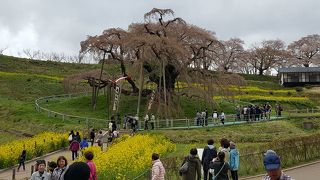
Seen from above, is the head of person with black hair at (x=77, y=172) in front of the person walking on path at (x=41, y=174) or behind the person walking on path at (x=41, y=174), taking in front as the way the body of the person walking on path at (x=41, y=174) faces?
in front

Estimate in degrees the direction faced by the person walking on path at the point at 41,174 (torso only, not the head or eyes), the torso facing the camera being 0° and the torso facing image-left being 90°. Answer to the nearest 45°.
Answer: approximately 0°

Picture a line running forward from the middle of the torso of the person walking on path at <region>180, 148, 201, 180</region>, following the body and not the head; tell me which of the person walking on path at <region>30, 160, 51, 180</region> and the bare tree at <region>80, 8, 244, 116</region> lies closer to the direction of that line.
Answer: the bare tree

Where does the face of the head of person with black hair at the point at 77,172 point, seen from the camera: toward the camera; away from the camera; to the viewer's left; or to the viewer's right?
away from the camera

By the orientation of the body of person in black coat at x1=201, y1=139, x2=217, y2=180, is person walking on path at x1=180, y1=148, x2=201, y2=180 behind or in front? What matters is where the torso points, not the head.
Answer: behind

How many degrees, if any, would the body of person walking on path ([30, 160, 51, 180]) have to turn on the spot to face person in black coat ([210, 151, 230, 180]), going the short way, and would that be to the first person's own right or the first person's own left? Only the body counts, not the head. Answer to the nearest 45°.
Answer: approximately 90° to the first person's own left

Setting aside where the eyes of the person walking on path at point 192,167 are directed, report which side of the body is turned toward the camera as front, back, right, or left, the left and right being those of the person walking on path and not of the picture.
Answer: back

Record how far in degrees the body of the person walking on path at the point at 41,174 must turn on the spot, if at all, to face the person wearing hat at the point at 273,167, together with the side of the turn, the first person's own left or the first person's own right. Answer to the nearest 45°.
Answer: approximately 45° to the first person's own left
